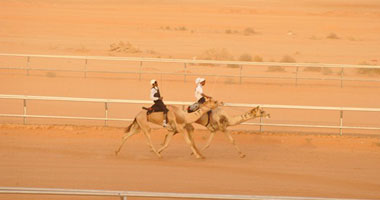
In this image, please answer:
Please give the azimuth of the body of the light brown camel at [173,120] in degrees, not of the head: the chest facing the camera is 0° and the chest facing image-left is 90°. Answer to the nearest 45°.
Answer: approximately 270°

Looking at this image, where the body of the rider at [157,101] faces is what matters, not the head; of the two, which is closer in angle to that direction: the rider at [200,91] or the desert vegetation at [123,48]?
the rider

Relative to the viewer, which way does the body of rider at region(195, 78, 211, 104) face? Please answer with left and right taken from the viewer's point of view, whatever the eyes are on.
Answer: facing to the right of the viewer

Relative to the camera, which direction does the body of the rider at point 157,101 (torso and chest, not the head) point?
to the viewer's right

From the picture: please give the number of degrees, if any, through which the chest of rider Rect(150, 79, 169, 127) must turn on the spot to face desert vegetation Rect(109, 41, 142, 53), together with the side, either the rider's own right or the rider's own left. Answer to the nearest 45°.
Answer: approximately 90° to the rider's own left

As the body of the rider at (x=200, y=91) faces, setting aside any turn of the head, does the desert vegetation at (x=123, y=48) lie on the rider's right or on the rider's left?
on the rider's left
